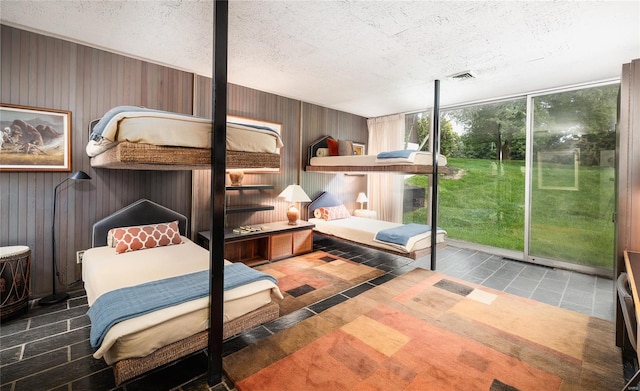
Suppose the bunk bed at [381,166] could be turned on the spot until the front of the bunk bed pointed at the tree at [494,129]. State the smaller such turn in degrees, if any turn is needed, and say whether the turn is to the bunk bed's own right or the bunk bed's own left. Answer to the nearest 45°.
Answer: approximately 90° to the bunk bed's own left

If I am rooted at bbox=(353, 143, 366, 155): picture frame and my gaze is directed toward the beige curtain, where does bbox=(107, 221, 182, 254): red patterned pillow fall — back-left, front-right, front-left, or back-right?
back-right

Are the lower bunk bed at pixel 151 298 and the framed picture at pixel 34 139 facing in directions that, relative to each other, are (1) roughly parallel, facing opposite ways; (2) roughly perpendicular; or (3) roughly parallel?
roughly parallel

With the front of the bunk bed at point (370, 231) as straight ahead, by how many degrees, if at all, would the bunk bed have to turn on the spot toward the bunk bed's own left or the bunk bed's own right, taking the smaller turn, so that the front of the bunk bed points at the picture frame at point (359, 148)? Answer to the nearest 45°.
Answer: approximately 135° to the bunk bed's own left

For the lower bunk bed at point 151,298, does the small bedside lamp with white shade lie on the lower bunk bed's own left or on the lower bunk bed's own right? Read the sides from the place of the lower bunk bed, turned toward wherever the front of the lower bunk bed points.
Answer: on the lower bunk bed's own left

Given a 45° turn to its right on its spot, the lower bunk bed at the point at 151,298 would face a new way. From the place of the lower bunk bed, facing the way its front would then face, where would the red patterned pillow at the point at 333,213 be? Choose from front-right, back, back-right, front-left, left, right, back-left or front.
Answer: back-left

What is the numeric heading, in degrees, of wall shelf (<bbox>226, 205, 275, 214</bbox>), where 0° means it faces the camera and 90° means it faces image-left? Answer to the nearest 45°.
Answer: approximately 315°

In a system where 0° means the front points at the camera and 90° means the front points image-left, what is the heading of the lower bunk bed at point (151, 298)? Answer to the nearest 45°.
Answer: approximately 315°

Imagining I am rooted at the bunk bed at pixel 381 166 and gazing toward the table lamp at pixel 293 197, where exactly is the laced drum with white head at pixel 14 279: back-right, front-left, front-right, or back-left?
front-left

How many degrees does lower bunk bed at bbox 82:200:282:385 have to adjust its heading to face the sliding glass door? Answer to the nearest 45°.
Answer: approximately 45° to its left

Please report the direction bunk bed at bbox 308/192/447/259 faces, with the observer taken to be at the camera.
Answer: facing the viewer and to the right of the viewer
